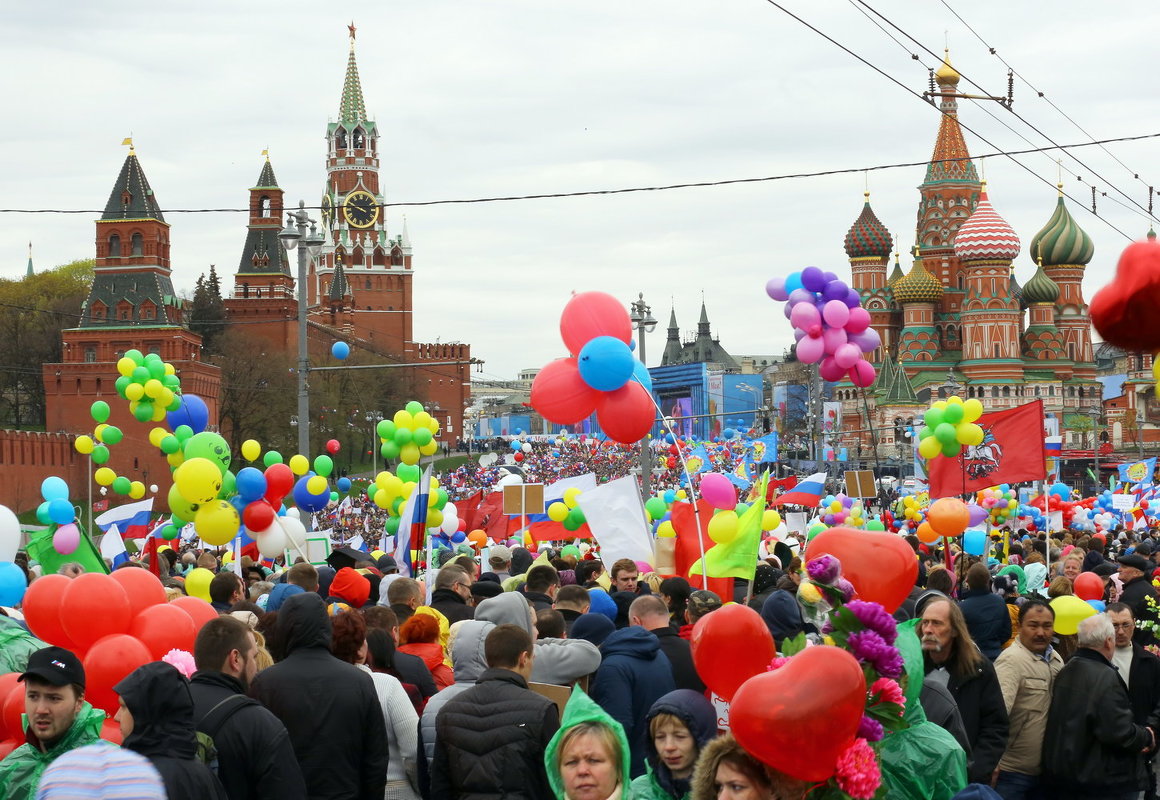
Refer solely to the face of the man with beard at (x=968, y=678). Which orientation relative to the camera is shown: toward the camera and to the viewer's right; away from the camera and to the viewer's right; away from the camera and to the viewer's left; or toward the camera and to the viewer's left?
toward the camera and to the viewer's left

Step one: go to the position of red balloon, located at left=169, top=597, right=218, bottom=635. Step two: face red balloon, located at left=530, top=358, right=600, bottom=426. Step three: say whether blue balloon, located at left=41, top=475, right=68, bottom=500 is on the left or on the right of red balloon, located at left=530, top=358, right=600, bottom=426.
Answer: left

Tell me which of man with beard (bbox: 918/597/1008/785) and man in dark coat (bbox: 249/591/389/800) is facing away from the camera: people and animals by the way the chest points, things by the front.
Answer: the man in dark coat

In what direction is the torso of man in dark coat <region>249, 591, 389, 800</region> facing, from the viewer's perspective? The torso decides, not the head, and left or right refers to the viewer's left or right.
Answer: facing away from the viewer

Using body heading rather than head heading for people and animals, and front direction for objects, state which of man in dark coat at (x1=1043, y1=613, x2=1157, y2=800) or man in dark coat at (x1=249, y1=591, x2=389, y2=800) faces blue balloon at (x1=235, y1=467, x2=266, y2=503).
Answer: man in dark coat at (x1=249, y1=591, x2=389, y2=800)

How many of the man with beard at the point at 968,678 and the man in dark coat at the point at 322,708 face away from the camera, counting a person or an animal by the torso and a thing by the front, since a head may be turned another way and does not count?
1
